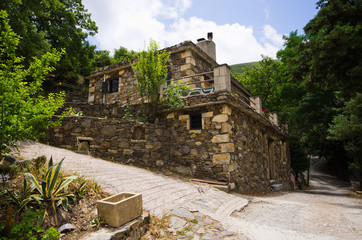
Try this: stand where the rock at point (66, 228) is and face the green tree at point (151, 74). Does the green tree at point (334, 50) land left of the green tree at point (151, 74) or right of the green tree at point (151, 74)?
right

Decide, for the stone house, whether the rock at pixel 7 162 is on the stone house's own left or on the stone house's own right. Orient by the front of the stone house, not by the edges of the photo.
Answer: on the stone house's own right

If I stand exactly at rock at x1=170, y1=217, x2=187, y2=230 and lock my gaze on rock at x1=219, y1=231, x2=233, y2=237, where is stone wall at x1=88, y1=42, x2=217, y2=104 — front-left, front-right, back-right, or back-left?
back-left
